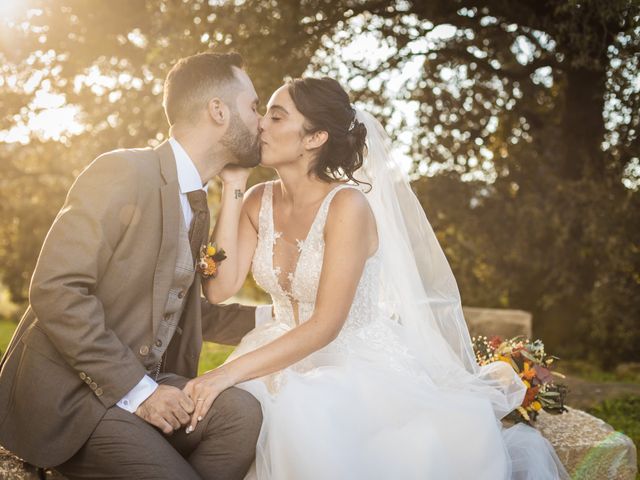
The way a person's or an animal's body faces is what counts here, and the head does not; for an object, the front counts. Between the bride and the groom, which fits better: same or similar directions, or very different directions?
very different directions

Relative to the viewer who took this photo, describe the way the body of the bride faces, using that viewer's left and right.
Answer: facing the viewer and to the left of the viewer

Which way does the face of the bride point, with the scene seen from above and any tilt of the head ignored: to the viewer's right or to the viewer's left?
to the viewer's left

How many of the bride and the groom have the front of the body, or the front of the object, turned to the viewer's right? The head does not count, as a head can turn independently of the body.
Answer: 1

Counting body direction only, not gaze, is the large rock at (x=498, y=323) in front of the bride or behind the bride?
behind

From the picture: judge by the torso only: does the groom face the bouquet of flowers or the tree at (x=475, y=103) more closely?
the bouquet of flowers

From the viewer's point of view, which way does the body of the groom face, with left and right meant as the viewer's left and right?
facing to the right of the viewer

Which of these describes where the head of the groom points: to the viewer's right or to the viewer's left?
to the viewer's right

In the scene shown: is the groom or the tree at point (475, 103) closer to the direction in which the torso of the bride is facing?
the groom
